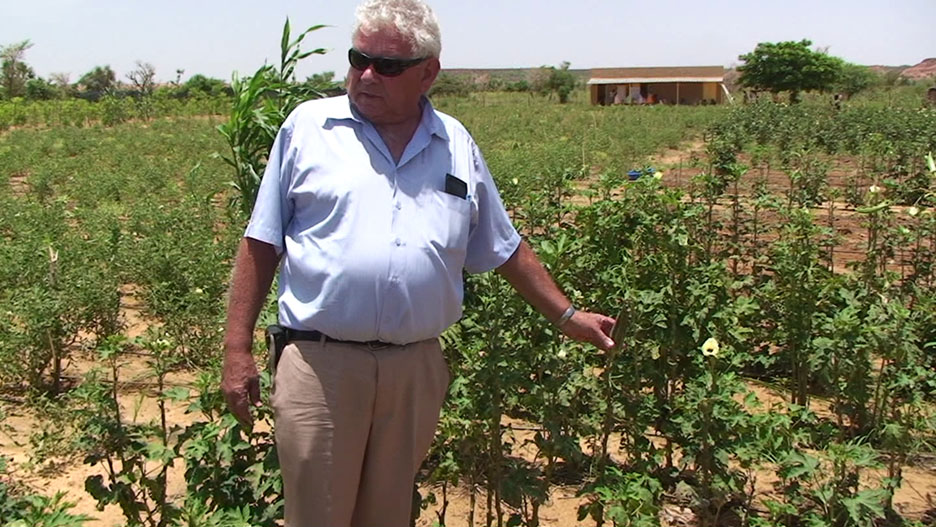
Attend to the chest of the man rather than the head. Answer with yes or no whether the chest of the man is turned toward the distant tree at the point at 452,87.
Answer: no

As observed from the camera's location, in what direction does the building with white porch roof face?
facing the viewer

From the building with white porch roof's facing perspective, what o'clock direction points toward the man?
The man is roughly at 12 o'clock from the building with white porch roof.

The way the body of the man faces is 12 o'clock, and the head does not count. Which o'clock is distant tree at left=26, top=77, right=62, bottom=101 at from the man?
The distant tree is roughly at 5 o'clock from the man.

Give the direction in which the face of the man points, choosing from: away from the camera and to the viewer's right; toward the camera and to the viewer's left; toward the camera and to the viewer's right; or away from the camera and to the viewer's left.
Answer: toward the camera and to the viewer's left

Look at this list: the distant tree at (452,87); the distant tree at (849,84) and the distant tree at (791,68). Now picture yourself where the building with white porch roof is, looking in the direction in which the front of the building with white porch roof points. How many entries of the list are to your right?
1

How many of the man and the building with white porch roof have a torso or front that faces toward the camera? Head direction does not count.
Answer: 2

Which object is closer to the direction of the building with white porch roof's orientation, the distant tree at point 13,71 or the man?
the man

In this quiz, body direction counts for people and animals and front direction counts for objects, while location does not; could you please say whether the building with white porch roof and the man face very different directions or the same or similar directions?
same or similar directions

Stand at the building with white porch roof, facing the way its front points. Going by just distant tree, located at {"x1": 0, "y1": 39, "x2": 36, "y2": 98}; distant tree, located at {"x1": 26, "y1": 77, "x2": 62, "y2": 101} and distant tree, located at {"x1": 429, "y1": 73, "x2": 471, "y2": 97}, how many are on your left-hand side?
0

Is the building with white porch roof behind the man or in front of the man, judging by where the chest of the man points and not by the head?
behind

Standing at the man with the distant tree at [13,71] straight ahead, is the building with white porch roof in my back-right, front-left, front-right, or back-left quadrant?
front-right

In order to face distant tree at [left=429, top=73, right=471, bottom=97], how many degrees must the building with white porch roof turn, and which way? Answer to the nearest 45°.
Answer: approximately 90° to its right

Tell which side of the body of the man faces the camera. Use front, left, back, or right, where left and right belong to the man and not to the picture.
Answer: front

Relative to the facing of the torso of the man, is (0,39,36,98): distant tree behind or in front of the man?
behind

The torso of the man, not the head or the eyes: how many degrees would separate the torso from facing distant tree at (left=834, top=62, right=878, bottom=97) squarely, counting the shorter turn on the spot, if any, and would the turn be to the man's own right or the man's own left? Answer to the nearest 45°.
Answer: approximately 135° to the man's own left
